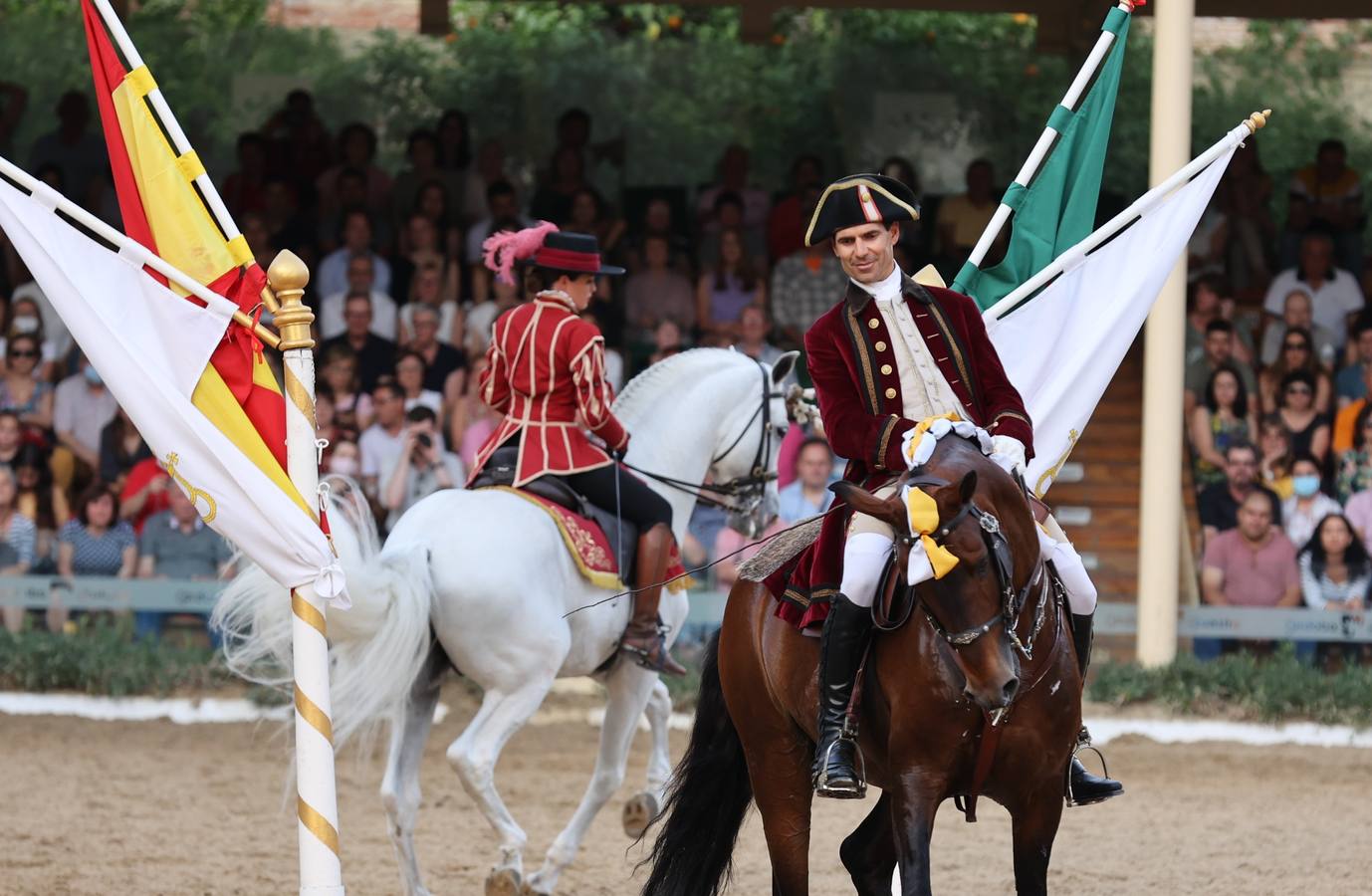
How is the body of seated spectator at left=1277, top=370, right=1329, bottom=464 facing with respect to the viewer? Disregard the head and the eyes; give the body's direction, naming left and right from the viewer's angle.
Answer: facing the viewer

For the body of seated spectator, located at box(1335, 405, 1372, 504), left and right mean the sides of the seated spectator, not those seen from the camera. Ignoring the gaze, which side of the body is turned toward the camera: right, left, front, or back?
front

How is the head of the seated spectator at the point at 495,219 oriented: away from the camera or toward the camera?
toward the camera

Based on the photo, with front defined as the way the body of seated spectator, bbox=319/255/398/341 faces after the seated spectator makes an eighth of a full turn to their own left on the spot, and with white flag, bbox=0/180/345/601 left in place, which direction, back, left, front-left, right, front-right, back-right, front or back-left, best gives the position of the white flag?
front-right

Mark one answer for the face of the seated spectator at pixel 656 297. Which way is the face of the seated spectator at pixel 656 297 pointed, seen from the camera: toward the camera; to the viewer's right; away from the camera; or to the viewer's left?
toward the camera

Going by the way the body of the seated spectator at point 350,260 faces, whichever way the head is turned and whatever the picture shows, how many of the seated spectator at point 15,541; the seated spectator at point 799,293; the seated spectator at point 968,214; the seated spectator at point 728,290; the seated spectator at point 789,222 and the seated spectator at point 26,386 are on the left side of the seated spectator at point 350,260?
4

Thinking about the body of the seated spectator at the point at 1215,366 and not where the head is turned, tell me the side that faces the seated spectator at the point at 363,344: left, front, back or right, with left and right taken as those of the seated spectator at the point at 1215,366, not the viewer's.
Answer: right

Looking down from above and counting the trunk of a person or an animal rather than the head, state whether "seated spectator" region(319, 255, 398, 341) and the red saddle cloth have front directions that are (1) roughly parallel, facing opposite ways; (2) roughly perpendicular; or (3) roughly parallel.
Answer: roughly perpendicular

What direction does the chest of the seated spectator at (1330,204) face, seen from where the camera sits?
toward the camera

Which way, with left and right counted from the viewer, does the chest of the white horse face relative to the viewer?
facing away from the viewer and to the right of the viewer

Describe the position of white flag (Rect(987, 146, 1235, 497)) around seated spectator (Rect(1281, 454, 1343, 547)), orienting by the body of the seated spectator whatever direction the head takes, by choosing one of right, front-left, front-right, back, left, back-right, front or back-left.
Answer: front

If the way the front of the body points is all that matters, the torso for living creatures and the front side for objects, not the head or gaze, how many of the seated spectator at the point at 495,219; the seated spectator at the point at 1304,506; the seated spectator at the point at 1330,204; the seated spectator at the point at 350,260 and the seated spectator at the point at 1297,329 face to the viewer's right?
0

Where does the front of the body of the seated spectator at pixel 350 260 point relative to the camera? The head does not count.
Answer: toward the camera

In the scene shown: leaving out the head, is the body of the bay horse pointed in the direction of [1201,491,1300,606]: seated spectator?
no

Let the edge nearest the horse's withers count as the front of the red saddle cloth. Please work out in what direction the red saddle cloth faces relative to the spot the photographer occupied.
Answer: facing to the right of the viewer
